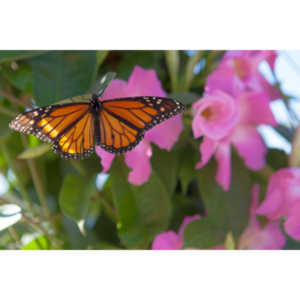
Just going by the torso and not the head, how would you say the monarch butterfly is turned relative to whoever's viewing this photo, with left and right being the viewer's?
facing away from the viewer
